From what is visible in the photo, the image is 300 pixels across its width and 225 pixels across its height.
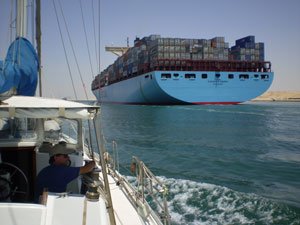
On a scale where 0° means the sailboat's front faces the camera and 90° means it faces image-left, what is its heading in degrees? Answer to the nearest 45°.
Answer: approximately 180°

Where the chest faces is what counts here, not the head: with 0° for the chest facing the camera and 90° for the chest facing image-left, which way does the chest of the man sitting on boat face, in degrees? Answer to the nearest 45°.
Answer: approximately 315°
